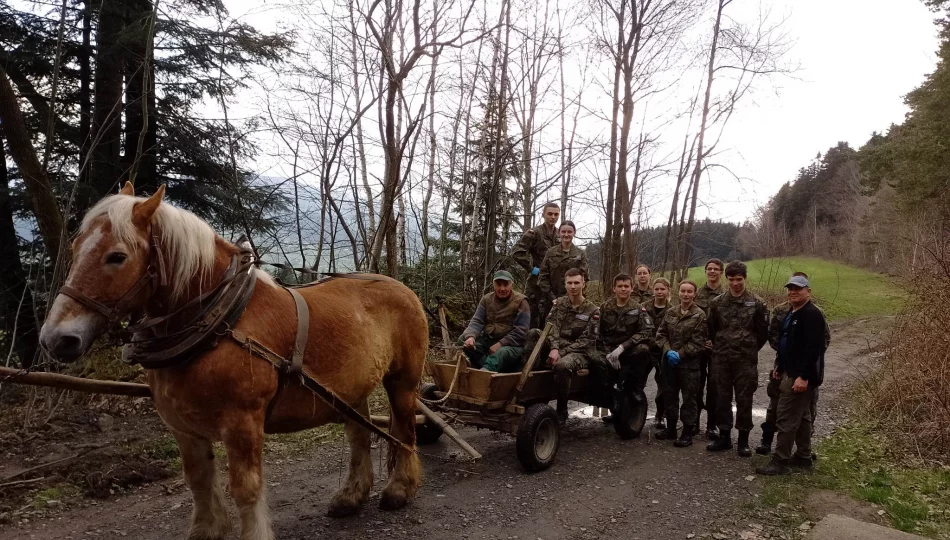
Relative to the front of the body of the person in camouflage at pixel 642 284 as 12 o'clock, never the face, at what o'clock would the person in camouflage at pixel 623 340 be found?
the person in camouflage at pixel 623 340 is roughly at 12 o'clock from the person in camouflage at pixel 642 284.

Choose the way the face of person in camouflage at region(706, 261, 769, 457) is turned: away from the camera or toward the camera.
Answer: toward the camera

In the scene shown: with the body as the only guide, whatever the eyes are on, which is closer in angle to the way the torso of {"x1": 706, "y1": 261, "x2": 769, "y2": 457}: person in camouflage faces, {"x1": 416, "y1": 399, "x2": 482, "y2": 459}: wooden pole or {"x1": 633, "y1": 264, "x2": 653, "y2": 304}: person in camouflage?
the wooden pole

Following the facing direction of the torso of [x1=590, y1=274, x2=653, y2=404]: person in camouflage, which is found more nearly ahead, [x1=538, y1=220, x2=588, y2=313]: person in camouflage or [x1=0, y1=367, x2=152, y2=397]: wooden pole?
the wooden pole

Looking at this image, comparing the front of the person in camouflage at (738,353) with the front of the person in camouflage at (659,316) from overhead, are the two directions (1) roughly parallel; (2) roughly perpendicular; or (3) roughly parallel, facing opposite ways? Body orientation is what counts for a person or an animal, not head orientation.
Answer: roughly parallel

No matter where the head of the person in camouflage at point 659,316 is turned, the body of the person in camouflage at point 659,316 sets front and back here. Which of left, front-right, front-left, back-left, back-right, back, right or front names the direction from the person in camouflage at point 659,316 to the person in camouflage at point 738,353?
front-left

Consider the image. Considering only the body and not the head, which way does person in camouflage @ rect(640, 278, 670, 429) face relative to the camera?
toward the camera

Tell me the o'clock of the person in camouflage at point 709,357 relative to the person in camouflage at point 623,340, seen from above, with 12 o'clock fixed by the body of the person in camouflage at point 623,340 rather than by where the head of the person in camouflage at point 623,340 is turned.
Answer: the person in camouflage at point 709,357 is roughly at 8 o'clock from the person in camouflage at point 623,340.

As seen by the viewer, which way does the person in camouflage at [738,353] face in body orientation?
toward the camera

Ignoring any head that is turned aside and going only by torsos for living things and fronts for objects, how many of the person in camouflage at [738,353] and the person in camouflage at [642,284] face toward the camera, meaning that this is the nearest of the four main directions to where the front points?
2

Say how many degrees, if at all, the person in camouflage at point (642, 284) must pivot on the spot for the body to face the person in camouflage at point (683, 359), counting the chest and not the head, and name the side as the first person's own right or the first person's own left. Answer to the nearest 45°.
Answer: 0° — they already face them

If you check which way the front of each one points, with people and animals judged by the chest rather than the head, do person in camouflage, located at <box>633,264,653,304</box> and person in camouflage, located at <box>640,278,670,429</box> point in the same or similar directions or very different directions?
same or similar directions

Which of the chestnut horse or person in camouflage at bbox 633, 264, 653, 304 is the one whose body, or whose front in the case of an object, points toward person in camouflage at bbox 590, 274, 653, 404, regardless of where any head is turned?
person in camouflage at bbox 633, 264, 653, 304

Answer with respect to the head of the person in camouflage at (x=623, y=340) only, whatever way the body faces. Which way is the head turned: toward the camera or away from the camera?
toward the camera

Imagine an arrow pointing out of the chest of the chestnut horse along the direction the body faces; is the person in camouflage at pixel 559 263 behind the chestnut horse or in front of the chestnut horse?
behind
